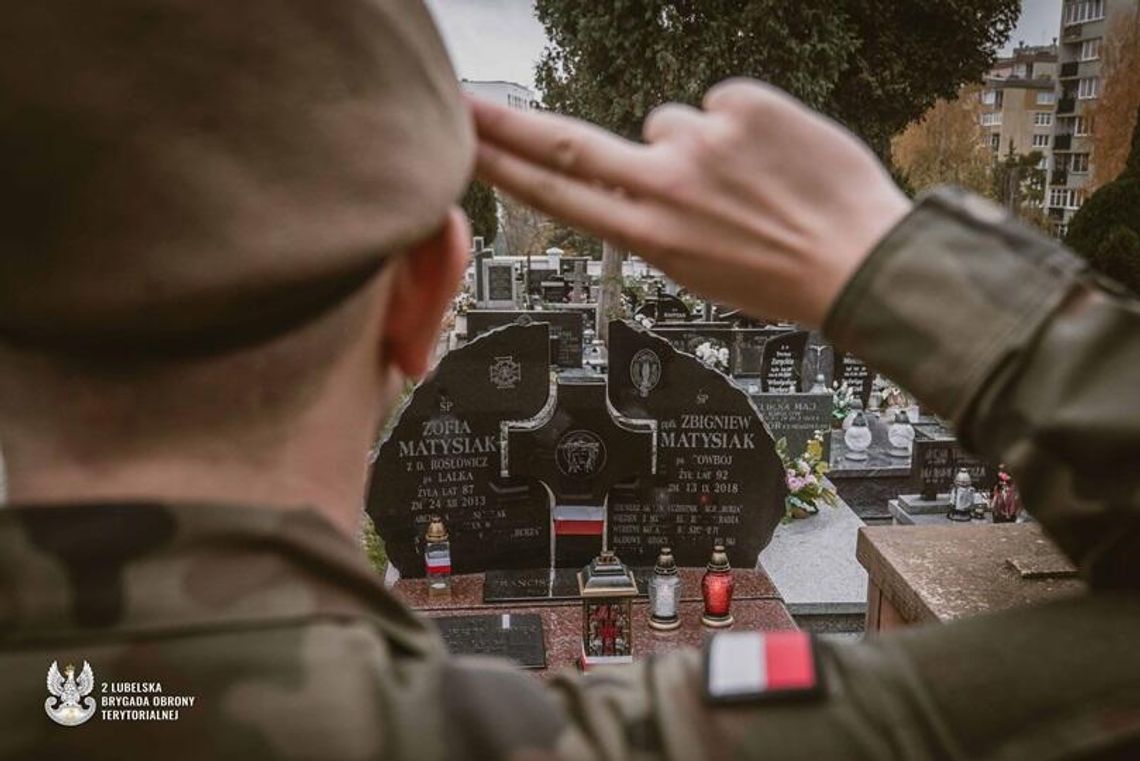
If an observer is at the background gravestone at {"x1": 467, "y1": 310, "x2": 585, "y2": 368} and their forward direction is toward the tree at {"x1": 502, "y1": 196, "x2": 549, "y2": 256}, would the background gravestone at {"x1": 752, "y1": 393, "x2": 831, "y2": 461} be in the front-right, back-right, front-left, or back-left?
back-right

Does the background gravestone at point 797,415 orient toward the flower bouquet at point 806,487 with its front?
yes

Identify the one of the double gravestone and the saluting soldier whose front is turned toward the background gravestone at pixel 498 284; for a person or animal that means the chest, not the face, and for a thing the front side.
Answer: the saluting soldier

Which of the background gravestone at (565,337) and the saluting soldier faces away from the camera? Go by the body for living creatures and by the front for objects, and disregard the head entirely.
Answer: the saluting soldier

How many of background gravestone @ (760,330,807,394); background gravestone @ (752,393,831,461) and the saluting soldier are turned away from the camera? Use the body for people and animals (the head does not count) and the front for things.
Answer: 1

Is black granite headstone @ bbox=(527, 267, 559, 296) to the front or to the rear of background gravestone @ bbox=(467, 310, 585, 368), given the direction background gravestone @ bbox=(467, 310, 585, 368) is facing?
to the rear

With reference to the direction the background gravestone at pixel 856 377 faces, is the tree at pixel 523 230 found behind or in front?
behind

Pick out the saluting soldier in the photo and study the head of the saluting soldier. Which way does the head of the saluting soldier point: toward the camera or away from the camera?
away from the camera

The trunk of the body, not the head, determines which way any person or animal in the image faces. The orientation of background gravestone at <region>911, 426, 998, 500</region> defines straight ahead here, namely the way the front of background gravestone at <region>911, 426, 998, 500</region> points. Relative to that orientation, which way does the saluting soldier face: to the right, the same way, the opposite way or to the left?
the opposite way

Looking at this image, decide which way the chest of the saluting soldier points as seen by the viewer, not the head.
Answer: away from the camera

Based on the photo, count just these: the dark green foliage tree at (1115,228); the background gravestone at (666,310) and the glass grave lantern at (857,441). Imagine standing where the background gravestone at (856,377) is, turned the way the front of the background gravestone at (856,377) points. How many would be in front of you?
1

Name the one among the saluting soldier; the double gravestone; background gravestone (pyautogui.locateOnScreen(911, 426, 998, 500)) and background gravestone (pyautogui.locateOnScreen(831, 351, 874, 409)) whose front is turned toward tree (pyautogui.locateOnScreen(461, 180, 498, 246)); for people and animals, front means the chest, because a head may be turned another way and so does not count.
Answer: the saluting soldier

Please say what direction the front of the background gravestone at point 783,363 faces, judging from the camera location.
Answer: facing the viewer

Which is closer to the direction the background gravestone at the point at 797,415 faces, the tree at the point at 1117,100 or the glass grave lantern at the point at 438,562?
the glass grave lantern

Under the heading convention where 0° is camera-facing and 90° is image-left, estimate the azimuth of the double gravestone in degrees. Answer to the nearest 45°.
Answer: approximately 0°

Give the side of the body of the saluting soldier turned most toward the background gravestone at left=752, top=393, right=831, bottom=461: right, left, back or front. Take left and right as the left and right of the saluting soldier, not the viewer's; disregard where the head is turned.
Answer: front
